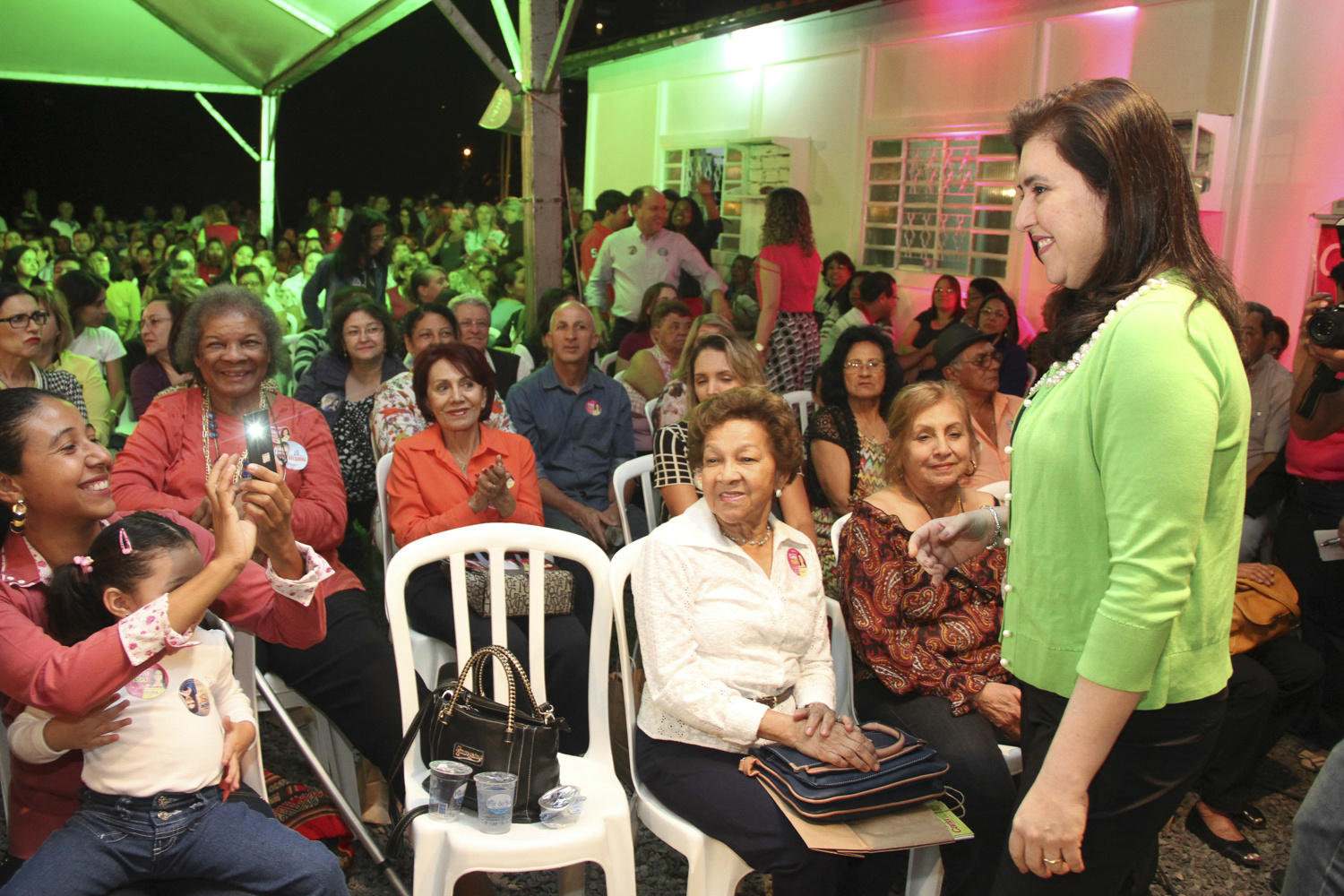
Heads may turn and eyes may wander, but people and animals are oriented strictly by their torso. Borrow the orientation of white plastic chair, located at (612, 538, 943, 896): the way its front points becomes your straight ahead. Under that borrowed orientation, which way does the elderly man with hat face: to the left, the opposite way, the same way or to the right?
the same way

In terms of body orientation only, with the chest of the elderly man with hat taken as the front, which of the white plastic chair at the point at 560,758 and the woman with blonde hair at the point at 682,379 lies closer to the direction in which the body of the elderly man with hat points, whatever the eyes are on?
the white plastic chair

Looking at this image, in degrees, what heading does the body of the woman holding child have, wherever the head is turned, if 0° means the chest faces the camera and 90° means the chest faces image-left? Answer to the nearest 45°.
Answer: approximately 270°

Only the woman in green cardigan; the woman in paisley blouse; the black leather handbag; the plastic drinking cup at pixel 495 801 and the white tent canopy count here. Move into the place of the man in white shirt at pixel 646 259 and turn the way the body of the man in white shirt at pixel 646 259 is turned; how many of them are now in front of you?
4

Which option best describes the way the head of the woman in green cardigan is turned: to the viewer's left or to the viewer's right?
to the viewer's left

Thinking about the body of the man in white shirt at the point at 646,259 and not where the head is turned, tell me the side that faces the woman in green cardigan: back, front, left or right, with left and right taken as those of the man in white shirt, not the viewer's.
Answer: front

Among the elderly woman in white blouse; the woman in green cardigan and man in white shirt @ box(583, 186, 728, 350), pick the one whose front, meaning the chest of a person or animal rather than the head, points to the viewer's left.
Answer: the woman in green cardigan

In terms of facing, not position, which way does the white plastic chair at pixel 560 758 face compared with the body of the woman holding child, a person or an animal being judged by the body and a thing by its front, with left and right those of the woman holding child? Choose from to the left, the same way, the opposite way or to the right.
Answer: to the right

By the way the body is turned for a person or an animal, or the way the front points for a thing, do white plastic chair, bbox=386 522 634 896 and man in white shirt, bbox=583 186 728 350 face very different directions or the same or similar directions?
same or similar directions

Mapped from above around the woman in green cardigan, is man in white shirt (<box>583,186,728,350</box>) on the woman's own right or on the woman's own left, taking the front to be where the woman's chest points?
on the woman's own right

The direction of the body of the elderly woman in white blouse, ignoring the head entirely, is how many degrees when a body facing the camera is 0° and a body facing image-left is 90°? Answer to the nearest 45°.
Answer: approximately 315°

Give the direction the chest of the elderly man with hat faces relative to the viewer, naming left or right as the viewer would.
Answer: facing the viewer and to the right of the viewer

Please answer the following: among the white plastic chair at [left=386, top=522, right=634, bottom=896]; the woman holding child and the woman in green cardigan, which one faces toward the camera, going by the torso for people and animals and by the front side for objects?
the white plastic chair

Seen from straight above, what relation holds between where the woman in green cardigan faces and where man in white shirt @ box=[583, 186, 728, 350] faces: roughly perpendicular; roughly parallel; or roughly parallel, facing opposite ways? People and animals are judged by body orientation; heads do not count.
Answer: roughly perpendicular

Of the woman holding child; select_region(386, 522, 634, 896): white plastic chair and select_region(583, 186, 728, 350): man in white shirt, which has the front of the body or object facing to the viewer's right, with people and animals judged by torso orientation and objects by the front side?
the woman holding child

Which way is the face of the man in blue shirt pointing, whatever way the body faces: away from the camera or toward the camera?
toward the camera

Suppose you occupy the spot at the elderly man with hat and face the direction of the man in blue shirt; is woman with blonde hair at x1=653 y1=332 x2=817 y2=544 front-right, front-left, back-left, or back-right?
front-left

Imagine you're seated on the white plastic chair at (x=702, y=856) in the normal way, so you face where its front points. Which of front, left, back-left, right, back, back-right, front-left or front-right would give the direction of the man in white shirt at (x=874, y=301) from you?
back-left
